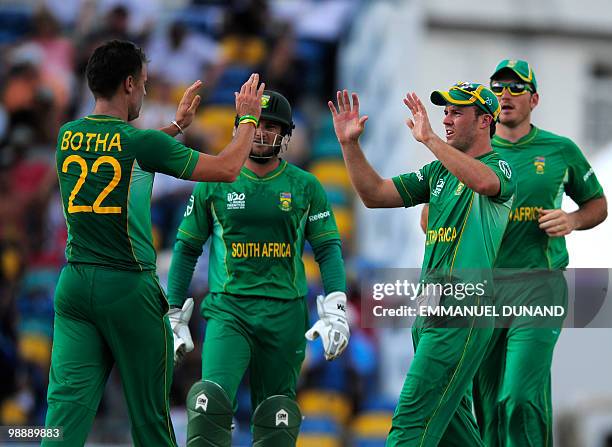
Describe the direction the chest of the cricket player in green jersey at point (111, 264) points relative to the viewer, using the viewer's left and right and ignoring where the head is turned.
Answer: facing away from the viewer and to the right of the viewer

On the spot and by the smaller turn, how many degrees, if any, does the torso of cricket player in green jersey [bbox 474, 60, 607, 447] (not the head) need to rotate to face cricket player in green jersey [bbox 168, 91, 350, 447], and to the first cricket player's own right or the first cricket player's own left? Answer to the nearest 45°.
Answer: approximately 45° to the first cricket player's own right

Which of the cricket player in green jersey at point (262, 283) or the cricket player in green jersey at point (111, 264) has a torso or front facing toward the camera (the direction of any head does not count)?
the cricket player in green jersey at point (262, 283)

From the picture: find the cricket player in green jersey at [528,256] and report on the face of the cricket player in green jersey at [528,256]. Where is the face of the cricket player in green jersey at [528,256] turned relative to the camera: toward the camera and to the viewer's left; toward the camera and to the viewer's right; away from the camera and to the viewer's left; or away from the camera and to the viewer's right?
toward the camera and to the viewer's left

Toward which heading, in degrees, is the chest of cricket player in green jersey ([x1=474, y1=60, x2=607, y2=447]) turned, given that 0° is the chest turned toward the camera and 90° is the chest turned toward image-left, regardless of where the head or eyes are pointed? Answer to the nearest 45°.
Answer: approximately 45°

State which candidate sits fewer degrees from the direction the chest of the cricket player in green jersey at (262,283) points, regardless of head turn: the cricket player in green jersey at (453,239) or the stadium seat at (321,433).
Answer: the cricket player in green jersey

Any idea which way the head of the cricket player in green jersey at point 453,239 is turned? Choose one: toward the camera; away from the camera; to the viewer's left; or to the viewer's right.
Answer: to the viewer's left

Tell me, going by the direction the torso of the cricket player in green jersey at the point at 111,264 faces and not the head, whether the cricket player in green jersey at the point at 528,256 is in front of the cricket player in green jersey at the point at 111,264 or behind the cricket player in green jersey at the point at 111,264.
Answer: in front

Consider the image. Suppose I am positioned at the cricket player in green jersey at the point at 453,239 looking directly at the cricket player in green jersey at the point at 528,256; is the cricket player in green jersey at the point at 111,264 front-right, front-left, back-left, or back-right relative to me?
back-left

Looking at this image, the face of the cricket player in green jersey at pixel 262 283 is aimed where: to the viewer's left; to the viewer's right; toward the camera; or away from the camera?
toward the camera

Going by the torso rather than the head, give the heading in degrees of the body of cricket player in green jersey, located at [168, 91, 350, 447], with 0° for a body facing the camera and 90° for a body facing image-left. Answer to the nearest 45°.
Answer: approximately 0°

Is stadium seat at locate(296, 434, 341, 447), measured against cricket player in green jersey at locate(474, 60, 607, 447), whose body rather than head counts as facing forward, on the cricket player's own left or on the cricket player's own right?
on the cricket player's own right

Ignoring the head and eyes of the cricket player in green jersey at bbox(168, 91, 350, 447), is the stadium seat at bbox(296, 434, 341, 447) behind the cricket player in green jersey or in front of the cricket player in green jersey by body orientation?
behind

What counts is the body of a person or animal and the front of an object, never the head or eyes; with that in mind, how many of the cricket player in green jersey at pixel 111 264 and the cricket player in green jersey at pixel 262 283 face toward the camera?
1
